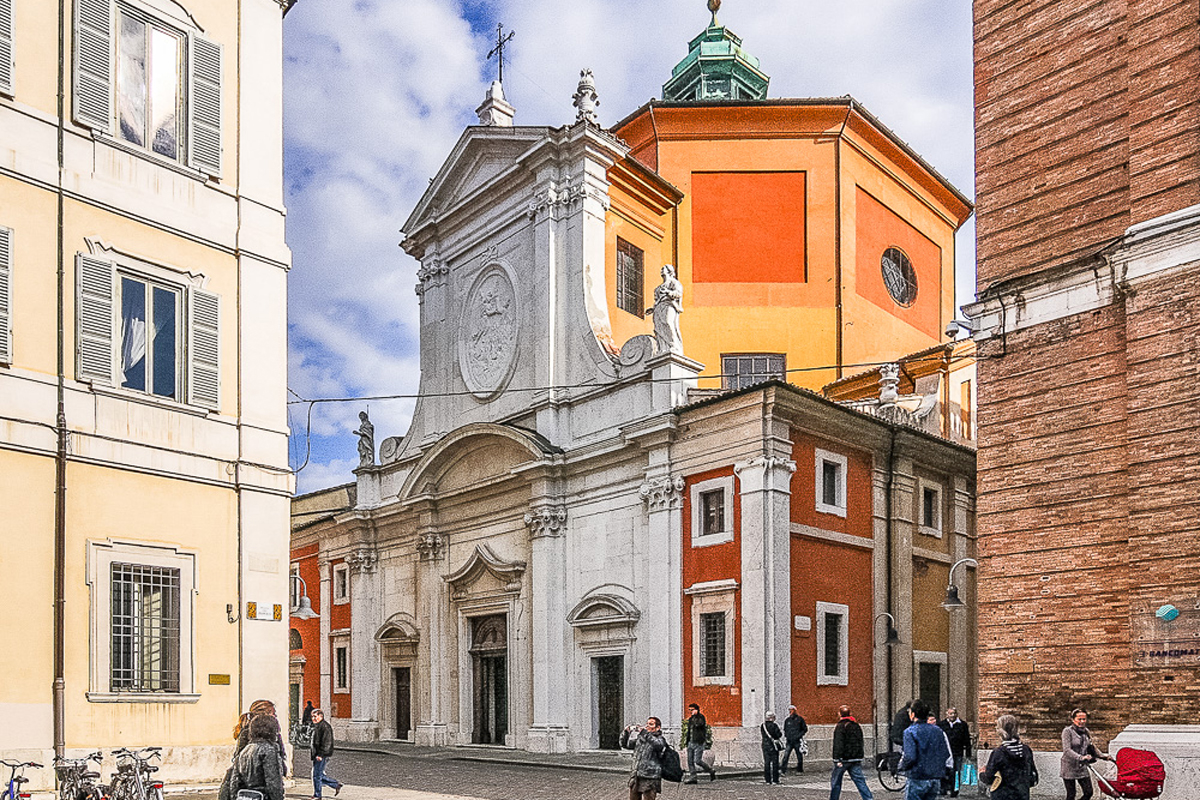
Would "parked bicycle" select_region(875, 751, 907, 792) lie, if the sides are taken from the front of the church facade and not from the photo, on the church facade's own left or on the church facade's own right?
on the church facade's own left

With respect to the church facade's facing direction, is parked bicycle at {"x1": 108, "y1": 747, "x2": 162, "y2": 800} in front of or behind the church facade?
in front

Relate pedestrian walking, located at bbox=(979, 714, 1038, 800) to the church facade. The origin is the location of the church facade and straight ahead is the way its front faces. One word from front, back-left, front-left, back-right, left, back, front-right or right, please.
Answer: front-left

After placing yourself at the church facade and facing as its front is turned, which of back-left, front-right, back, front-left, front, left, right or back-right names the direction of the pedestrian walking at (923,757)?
front-left

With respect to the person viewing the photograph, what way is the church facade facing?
facing the viewer and to the left of the viewer

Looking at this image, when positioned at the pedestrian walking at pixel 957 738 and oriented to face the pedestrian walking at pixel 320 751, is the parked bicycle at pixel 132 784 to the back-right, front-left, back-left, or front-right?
front-left

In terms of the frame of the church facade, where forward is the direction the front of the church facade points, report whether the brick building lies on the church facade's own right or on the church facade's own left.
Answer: on the church facade's own left

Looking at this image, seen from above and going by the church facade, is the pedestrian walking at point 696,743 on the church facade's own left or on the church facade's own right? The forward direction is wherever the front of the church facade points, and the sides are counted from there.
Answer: on the church facade's own left

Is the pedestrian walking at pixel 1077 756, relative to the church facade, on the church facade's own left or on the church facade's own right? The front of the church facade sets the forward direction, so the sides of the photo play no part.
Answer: on the church facade's own left

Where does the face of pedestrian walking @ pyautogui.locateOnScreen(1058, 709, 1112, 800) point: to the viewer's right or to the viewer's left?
to the viewer's right

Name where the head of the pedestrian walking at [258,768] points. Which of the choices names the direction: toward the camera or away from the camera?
away from the camera

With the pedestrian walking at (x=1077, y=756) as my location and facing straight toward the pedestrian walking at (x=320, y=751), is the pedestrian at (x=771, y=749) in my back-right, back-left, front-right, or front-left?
front-right

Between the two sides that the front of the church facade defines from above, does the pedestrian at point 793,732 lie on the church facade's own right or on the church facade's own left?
on the church facade's own left
